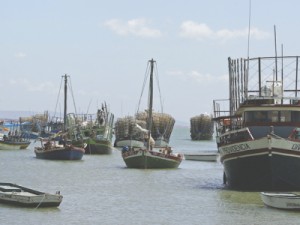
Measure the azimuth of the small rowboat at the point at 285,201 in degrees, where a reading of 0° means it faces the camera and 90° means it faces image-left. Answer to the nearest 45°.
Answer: approximately 90°

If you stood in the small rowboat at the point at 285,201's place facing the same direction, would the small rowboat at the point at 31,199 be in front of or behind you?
in front
